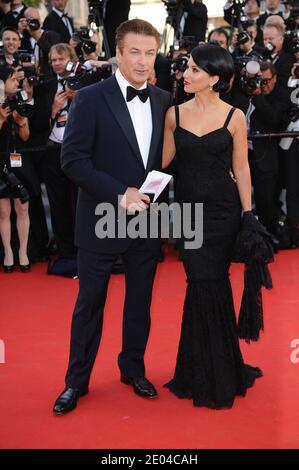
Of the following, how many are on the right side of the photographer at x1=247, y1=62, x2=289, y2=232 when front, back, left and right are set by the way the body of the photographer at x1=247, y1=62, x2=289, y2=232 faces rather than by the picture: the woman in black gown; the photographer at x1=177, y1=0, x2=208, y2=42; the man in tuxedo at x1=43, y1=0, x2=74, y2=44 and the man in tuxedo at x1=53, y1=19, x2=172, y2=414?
2

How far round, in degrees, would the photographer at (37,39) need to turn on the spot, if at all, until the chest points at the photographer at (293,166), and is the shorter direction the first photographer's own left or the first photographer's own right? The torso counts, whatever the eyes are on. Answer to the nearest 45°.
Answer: approximately 45° to the first photographer's own left

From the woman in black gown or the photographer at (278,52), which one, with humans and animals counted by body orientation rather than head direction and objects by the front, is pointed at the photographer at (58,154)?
the photographer at (278,52)

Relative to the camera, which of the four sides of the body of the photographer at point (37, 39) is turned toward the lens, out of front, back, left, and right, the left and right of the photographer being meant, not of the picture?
front

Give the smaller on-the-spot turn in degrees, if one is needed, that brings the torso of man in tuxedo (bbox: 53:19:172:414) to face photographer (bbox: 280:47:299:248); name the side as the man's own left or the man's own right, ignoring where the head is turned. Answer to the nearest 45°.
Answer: approximately 90° to the man's own left

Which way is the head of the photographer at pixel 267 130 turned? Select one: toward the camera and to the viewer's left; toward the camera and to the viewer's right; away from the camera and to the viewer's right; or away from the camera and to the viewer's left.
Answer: toward the camera and to the viewer's left

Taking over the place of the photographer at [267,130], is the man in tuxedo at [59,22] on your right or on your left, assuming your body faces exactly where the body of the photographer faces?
on your right

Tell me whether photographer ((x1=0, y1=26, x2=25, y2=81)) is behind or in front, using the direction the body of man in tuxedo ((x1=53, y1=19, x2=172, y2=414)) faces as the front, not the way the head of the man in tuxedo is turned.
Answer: behind

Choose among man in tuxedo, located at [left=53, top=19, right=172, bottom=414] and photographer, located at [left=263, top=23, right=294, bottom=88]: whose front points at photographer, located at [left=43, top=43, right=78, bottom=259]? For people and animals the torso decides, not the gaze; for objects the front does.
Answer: photographer, located at [left=263, top=23, right=294, bottom=88]

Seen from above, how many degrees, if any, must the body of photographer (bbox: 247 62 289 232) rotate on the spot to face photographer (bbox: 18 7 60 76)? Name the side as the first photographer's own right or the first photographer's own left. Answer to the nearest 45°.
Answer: approximately 45° to the first photographer's own right

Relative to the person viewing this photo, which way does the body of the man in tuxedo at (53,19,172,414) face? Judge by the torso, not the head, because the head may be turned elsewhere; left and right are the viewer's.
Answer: facing the viewer and to the right of the viewer

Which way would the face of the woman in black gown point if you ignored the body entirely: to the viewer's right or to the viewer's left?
to the viewer's left

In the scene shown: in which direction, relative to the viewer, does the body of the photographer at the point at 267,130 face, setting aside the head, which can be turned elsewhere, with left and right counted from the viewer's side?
facing the viewer and to the left of the viewer

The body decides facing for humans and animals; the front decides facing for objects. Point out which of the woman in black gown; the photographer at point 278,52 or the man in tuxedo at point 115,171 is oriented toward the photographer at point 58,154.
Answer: the photographer at point 278,52

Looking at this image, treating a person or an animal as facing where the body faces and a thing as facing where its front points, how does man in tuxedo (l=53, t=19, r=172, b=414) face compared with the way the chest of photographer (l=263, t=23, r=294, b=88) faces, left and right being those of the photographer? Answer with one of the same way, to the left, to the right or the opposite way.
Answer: to the left
